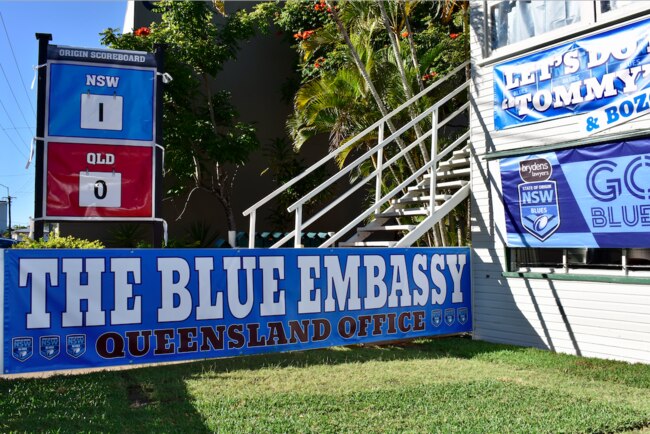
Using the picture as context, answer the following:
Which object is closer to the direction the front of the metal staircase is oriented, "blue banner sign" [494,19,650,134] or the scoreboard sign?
the scoreboard sign

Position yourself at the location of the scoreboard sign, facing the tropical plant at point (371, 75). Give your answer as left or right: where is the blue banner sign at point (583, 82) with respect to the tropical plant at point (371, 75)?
right

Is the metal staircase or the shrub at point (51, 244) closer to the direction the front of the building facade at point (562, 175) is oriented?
the shrub

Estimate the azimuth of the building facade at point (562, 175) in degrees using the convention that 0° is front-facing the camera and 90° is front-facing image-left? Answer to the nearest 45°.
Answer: approximately 45°

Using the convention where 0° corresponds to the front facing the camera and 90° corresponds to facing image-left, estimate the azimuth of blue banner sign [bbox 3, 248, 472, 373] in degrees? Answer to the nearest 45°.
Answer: approximately 315°

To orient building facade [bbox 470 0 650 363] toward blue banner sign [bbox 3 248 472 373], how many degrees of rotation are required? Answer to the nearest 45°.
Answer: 0° — it already faces it

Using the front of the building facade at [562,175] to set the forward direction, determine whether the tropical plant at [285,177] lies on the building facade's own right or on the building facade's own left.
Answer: on the building facade's own right

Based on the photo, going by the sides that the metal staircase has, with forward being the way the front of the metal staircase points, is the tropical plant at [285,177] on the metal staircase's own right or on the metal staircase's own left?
on the metal staircase's own right

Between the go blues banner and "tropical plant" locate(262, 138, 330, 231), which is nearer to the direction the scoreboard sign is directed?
the go blues banner

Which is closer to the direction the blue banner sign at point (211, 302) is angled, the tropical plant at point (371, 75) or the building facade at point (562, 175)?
the building facade
